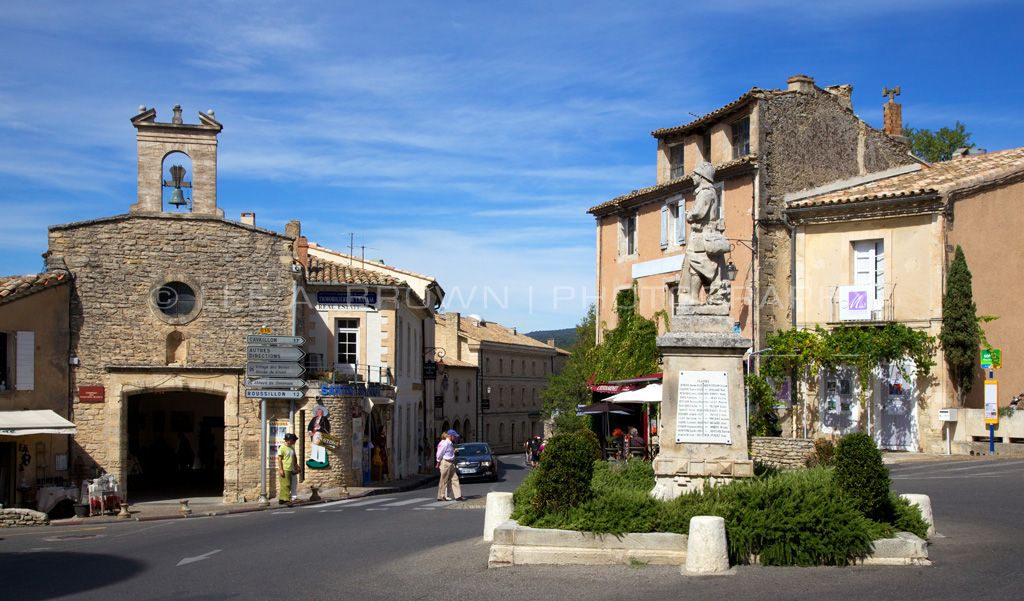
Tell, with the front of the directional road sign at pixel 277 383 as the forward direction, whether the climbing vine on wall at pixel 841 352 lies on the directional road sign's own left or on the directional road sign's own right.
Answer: on the directional road sign's own left

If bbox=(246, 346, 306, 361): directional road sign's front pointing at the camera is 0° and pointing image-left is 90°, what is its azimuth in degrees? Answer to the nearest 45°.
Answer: approximately 0°

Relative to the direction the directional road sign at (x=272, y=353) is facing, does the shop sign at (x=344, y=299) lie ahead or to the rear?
to the rear

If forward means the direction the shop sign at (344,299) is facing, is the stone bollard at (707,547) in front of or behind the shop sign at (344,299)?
in front

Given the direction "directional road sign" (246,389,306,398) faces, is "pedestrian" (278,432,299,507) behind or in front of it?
in front

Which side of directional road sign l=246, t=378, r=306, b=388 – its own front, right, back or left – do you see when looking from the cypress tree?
left

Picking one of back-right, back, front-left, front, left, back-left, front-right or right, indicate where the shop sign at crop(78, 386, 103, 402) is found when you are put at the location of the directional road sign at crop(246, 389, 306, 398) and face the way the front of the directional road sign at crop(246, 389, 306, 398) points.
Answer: right
